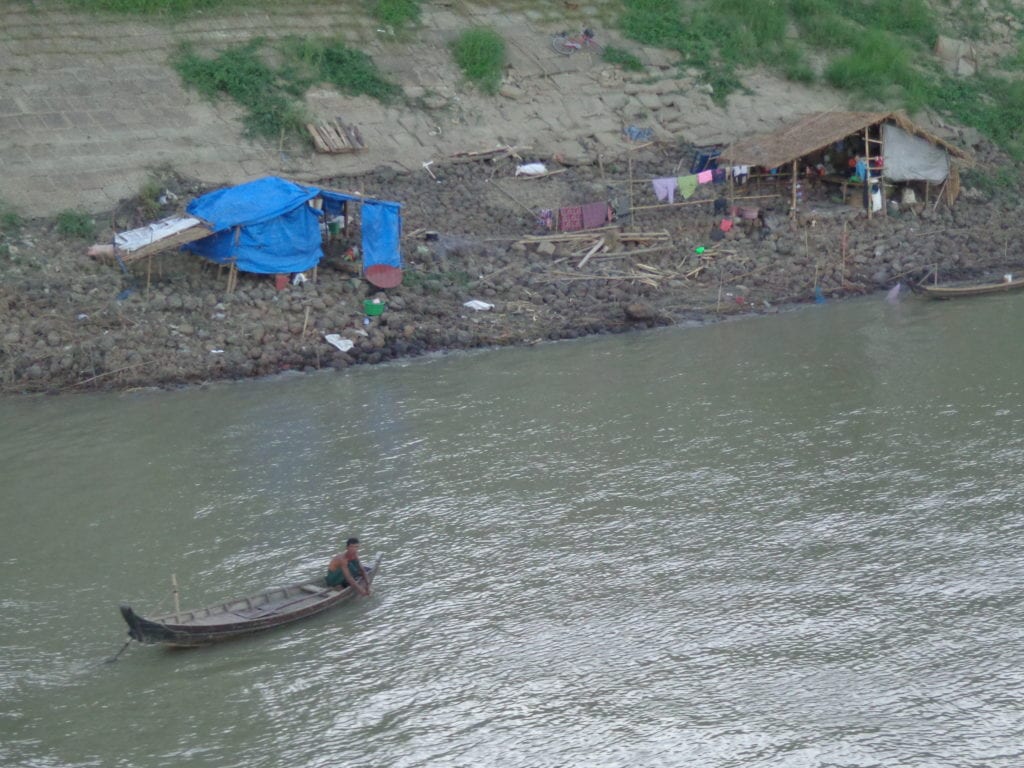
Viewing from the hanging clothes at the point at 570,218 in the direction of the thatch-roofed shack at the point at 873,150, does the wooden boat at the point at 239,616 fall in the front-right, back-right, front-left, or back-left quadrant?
back-right
